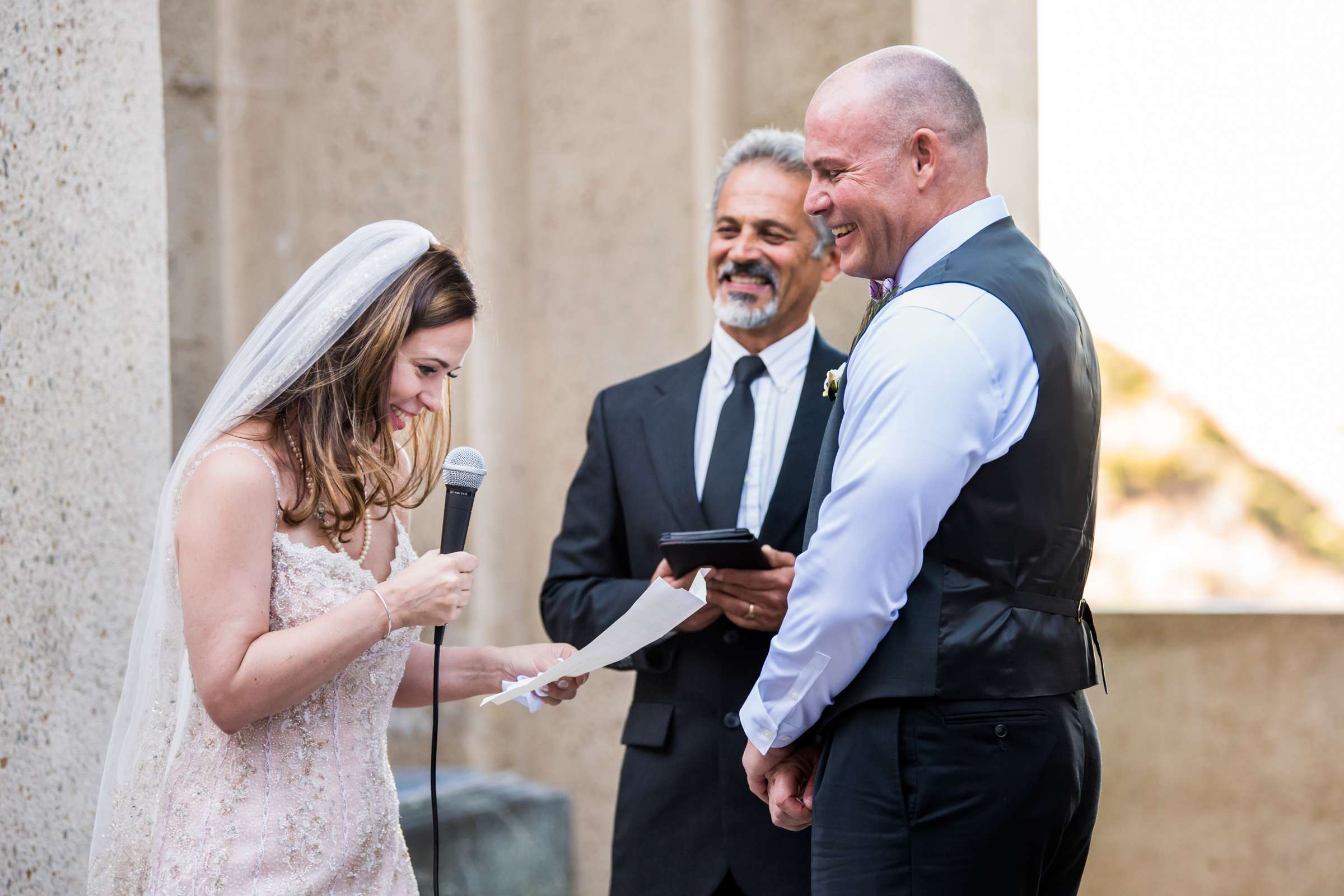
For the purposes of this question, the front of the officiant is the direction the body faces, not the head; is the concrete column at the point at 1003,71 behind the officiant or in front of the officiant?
behind

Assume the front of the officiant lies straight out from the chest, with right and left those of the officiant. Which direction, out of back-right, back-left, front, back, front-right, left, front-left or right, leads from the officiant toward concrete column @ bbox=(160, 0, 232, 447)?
back-right

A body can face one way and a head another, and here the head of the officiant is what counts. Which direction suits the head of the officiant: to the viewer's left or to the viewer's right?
to the viewer's left

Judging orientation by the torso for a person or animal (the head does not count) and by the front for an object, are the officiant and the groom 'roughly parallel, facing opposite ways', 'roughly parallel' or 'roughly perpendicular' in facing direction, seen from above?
roughly perpendicular

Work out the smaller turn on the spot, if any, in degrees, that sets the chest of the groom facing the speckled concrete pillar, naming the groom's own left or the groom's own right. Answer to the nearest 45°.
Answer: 0° — they already face it

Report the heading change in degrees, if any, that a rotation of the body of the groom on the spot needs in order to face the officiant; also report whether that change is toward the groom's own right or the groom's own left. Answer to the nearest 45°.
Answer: approximately 45° to the groom's own right

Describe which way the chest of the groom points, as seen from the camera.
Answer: to the viewer's left

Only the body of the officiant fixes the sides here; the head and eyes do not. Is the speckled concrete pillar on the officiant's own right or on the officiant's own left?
on the officiant's own right

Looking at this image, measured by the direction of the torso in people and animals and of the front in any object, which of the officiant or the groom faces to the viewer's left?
the groom

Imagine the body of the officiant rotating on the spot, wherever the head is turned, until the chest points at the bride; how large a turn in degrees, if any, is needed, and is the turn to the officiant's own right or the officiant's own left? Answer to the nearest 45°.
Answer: approximately 45° to the officiant's own right

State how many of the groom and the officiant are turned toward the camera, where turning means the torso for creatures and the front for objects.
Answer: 1
